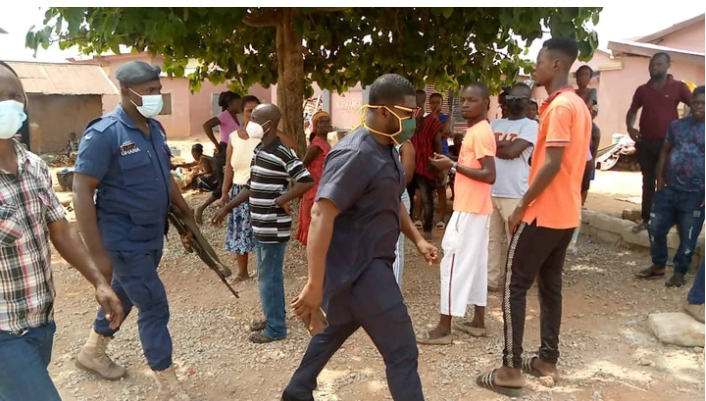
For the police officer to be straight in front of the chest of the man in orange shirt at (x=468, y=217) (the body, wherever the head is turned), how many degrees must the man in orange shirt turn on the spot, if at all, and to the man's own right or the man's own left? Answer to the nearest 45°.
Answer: approximately 45° to the man's own left

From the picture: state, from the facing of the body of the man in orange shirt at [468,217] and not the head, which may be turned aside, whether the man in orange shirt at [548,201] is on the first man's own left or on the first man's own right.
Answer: on the first man's own left

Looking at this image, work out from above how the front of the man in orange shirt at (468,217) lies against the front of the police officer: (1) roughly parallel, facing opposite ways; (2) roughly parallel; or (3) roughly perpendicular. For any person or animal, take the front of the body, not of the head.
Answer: roughly parallel, facing opposite ways

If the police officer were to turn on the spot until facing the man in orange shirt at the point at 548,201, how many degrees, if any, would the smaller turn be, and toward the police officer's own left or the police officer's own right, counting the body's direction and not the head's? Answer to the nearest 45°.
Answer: approximately 45° to the police officer's own left

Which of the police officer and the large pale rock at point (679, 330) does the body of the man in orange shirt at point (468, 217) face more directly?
the police officer

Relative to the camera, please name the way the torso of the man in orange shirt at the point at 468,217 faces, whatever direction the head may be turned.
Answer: to the viewer's left

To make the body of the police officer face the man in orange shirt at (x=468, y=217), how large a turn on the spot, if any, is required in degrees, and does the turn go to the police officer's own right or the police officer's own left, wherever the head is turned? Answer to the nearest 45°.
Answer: approximately 45° to the police officer's own left

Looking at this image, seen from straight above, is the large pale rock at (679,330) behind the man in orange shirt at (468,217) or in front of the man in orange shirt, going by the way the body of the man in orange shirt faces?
behind

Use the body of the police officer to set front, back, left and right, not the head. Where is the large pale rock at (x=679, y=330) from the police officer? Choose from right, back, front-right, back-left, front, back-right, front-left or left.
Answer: front-left

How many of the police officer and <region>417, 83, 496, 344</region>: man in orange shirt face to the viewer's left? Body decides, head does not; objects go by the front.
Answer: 1

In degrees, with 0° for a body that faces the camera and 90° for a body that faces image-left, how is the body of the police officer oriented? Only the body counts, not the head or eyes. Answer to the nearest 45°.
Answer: approximately 315°

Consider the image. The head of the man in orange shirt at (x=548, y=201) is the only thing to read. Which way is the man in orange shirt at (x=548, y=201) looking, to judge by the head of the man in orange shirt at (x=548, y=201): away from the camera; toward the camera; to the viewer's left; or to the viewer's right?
to the viewer's left

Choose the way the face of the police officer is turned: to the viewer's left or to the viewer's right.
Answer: to the viewer's right
